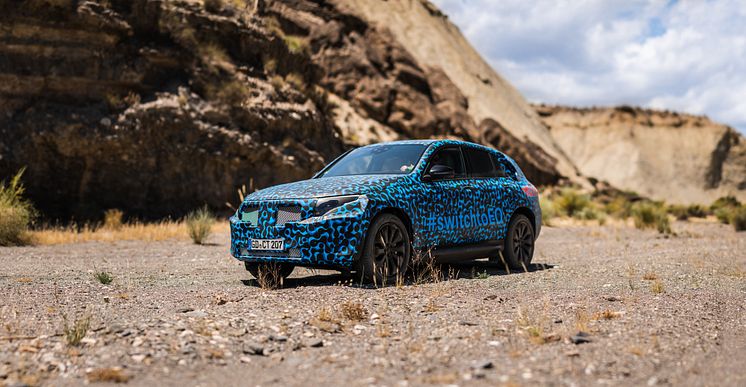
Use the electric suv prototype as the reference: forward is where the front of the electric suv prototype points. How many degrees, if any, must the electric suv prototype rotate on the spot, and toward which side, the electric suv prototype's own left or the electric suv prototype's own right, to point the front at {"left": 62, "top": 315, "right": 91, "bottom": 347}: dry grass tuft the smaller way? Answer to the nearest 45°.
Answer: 0° — it already faces it

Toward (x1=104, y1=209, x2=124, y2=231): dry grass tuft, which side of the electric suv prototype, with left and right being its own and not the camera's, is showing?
right

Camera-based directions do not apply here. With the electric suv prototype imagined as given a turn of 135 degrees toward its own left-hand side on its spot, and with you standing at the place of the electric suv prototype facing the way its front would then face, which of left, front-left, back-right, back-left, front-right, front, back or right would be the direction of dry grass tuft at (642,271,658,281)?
front

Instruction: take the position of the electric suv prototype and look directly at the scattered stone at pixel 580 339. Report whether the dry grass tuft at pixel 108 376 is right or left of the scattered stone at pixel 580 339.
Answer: right

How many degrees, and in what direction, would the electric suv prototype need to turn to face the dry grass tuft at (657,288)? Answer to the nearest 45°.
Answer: approximately 135° to its left

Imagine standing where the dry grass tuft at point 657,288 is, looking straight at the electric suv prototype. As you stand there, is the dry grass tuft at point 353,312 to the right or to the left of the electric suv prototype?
left

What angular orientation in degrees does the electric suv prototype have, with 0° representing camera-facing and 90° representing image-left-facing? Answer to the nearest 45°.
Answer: approximately 45°

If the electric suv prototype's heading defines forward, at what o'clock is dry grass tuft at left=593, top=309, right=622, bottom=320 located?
The dry grass tuft is roughly at 9 o'clock from the electric suv prototype.

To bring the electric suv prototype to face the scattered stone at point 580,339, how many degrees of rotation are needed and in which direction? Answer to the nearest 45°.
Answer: approximately 90° to its left

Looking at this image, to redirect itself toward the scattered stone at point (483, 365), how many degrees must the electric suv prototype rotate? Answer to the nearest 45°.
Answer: approximately 45° to its left

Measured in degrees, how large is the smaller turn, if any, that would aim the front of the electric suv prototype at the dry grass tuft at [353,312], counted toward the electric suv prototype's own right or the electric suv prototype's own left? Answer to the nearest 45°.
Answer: approximately 45° to the electric suv prototype's own left

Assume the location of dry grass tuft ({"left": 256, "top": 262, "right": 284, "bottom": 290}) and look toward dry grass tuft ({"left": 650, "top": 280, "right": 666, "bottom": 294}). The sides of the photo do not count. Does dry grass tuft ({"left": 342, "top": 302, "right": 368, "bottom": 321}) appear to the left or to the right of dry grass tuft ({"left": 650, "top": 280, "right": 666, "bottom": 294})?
right
